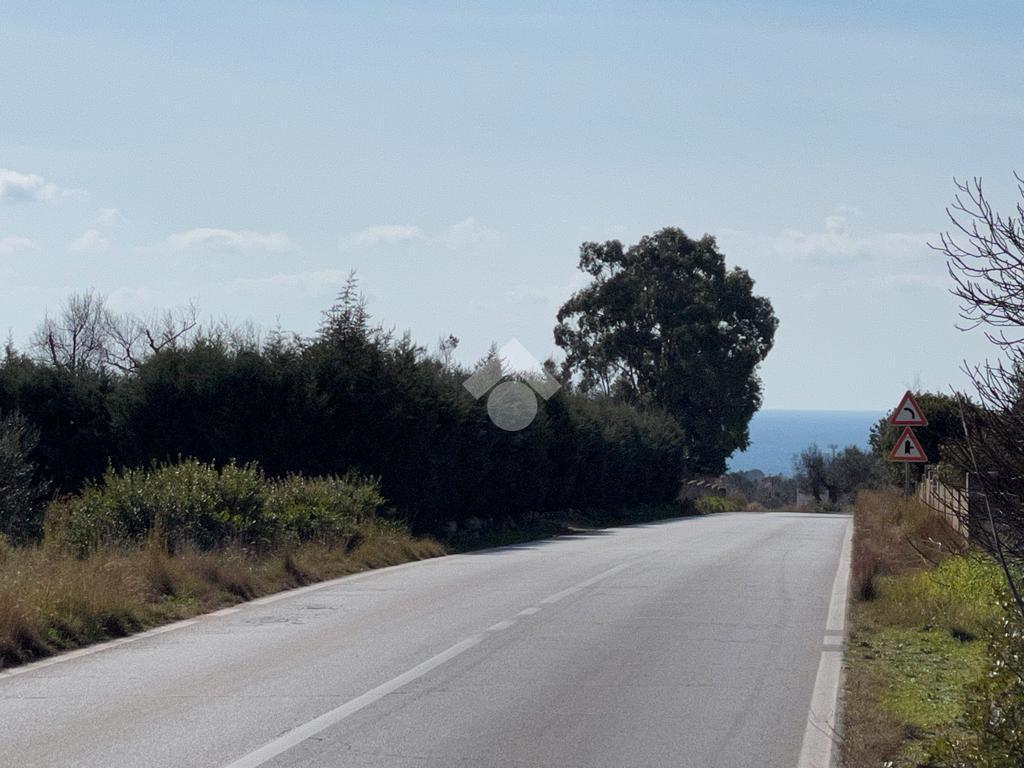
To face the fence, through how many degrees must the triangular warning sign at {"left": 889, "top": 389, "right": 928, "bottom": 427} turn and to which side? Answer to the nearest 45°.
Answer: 0° — it already faces it

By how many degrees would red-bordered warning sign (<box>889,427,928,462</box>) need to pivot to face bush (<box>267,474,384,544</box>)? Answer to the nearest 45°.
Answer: approximately 90° to its right

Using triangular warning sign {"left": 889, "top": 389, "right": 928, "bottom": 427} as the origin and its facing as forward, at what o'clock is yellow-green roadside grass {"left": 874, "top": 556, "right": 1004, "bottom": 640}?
The yellow-green roadside grass is roughly at 12 o'clock from the triangular warning sign.

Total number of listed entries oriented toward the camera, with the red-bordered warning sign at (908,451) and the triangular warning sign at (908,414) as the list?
2

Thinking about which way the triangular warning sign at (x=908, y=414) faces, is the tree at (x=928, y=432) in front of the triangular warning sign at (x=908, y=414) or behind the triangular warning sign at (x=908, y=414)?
behind

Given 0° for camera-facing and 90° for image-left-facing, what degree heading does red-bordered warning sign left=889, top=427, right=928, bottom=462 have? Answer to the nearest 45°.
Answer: approximately 0°

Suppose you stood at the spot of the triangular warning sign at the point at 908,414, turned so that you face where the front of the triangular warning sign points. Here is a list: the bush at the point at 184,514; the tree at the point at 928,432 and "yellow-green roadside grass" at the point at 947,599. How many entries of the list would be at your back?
1

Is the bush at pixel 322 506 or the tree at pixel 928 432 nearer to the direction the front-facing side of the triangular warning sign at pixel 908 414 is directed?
the bush

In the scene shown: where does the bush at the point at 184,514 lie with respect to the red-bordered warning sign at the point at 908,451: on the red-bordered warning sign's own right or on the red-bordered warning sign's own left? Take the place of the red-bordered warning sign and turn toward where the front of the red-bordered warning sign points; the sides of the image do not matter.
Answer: on the red-bordered warning sign's own right

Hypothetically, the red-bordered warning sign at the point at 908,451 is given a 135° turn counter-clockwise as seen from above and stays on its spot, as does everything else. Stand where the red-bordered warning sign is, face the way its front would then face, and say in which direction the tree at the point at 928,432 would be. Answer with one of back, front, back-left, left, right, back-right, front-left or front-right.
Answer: front-left
